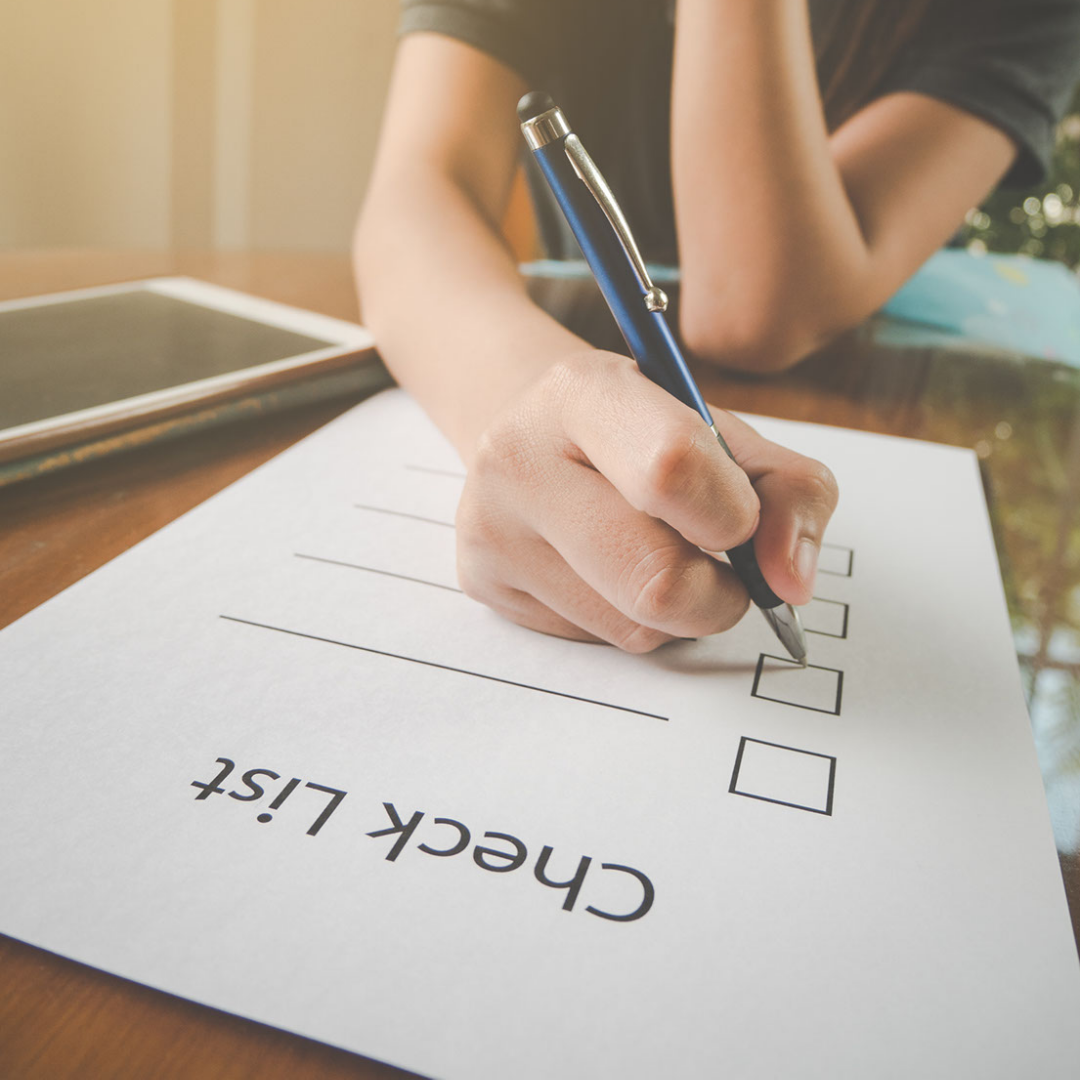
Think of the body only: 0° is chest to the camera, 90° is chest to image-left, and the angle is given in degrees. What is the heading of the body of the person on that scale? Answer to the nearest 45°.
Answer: approximately 0°

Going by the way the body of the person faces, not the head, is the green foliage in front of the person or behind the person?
behind
